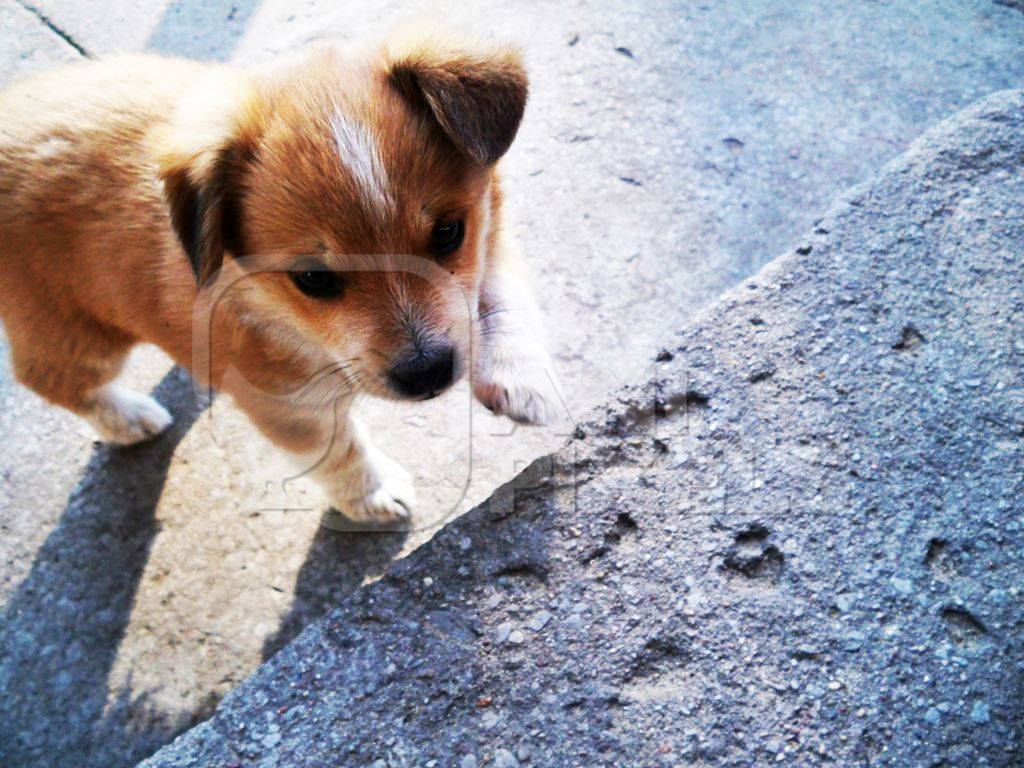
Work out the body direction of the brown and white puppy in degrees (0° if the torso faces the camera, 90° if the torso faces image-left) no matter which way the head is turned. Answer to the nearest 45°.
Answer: approximately 315°

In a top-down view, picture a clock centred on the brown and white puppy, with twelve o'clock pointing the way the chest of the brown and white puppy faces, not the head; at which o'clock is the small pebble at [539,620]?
The small pebble is roughly at 1 o'clock from the brown and white puppy.

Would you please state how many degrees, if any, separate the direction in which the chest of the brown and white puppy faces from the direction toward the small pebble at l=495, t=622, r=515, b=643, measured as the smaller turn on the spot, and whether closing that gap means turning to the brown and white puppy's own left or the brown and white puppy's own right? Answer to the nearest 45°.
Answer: approximately 45° to the brown and white puppy's own right

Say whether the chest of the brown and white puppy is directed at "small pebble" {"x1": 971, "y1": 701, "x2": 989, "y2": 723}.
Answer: yes

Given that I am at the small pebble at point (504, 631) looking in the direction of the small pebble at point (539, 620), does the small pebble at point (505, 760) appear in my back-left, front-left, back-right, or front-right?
back-right
